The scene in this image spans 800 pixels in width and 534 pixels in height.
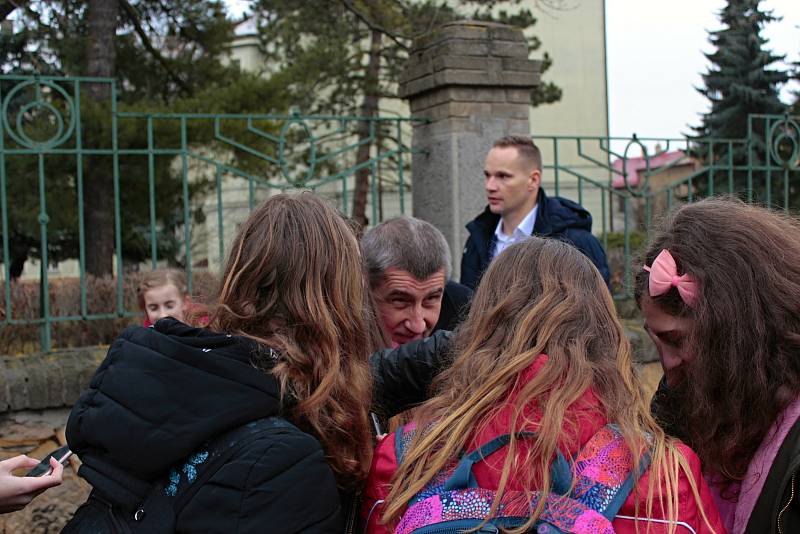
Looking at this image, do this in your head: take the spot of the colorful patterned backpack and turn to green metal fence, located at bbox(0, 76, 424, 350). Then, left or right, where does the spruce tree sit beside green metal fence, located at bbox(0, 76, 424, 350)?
right

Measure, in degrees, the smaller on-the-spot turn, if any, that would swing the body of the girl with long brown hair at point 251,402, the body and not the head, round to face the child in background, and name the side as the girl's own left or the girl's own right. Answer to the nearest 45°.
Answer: approximately 45° to the girl's own left

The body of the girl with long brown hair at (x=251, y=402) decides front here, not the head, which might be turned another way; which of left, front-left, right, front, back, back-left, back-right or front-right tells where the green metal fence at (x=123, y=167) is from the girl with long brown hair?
front-left

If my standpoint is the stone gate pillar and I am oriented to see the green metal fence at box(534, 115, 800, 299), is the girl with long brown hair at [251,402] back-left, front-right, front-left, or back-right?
back-right

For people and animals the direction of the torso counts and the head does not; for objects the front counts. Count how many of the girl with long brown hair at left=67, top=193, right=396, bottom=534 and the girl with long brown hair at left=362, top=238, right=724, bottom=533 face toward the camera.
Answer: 0

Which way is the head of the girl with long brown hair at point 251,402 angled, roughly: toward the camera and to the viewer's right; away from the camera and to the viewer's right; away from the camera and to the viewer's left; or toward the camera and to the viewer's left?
away from the camera and to the viewer's right

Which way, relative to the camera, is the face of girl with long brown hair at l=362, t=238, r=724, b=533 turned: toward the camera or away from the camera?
away from the camera

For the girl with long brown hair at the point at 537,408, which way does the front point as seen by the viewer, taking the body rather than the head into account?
away from the camera

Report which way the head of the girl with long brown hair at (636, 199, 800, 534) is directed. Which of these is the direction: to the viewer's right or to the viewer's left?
to the viewer's left

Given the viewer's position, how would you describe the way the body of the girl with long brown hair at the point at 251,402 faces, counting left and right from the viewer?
facing away from the viewer and to the right of the viewer

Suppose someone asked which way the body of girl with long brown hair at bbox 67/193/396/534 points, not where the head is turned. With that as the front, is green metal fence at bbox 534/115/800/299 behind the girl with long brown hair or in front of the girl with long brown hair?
in front
